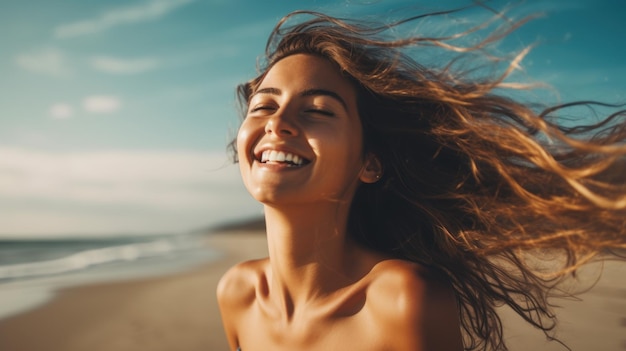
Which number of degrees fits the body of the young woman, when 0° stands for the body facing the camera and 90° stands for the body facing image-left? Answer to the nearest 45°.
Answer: approximately 45°

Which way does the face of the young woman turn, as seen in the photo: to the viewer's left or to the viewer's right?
to the viewer's left
